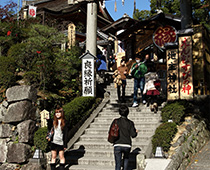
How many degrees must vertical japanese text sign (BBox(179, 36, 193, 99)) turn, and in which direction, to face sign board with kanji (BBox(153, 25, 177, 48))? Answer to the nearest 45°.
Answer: approximately 180°

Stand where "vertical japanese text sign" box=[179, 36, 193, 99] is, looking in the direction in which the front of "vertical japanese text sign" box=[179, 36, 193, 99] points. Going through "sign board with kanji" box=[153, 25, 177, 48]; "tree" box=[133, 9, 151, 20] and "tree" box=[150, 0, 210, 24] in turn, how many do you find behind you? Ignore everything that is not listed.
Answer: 3

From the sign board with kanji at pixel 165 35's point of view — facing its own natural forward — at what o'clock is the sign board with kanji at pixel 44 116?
the sign board with kanji at pixel 44 116 is roughly at 1 o'clock from the sign board with kanji at pixel 165 35.

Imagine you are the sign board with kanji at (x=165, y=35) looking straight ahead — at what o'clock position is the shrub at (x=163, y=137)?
The shrub is roughly at 12 o'clock from the sign board with kanji.

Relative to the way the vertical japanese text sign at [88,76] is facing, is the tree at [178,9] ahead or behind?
behind
